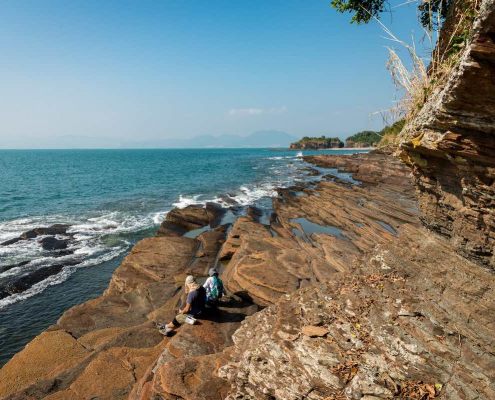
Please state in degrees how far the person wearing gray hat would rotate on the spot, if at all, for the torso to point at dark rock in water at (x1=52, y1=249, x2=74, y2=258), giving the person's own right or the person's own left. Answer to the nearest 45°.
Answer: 0° — they already face it

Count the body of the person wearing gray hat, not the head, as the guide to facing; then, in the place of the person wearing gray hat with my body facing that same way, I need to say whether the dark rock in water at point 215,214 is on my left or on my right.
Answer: on my right

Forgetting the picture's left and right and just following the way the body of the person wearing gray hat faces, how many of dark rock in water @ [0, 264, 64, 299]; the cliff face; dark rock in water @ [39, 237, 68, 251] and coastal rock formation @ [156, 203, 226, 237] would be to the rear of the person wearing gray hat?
1

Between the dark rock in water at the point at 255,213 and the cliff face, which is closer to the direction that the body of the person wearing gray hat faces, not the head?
the dark rock in water

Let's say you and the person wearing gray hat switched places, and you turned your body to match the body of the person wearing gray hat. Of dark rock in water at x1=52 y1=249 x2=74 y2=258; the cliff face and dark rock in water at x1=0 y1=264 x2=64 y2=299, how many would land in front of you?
2

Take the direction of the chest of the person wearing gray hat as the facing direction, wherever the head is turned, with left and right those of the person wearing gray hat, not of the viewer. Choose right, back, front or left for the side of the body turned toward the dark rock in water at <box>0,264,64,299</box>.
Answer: front

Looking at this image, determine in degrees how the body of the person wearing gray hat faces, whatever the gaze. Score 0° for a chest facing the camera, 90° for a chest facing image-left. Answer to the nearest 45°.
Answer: approximately 135°

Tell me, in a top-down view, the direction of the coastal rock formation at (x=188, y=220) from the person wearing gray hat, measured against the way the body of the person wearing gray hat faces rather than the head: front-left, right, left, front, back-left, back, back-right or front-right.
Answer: front-right

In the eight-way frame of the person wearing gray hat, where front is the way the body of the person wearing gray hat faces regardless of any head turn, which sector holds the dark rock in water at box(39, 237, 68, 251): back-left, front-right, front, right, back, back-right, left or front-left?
front
